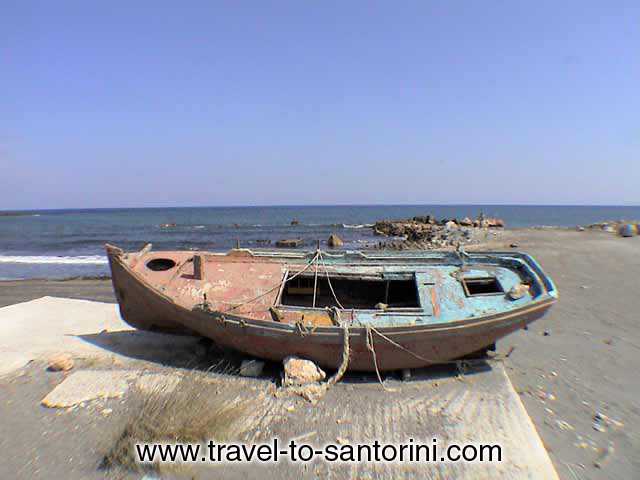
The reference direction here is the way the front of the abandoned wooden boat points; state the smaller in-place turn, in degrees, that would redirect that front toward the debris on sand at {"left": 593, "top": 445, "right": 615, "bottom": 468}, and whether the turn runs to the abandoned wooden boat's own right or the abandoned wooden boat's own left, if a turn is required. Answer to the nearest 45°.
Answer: approximately 135° to the abandoned wooden boat's own left

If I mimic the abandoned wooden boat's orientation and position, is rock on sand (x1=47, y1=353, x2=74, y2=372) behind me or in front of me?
in front

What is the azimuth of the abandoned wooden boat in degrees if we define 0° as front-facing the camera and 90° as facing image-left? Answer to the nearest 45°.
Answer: approximately 90°
